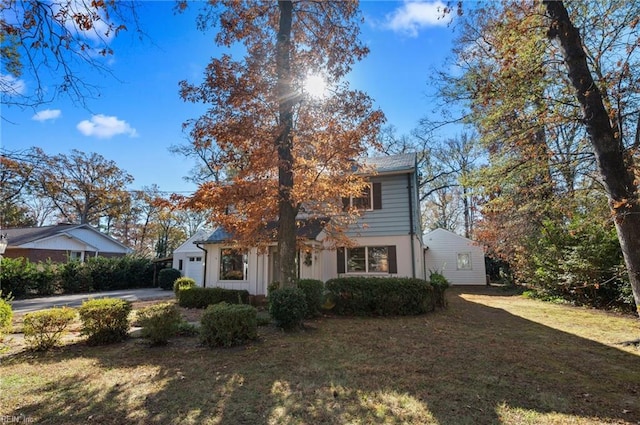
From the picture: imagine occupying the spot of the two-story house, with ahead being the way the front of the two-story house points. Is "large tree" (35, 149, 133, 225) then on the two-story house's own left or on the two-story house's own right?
on the two-story house's own right

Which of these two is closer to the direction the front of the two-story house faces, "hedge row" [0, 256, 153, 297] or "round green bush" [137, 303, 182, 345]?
the round green bush

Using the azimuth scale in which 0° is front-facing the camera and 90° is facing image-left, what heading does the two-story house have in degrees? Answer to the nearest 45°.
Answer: approximately 0°

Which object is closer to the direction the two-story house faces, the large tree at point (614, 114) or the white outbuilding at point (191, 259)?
the large tree

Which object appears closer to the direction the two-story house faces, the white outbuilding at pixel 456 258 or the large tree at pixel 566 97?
the large tree

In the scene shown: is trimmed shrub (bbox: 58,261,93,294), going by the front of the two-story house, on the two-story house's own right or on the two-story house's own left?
on the two-story house's own right

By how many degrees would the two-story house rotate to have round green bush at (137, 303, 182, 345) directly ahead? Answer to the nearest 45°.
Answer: approximately 45° to its right

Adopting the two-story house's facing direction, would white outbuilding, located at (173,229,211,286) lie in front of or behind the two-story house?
behind

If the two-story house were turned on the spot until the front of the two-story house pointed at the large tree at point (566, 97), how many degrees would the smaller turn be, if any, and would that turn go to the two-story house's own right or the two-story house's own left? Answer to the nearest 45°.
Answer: approximately 45° to the two-story house's own left

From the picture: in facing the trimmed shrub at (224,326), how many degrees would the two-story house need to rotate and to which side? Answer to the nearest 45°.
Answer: approximately 45° to its right
